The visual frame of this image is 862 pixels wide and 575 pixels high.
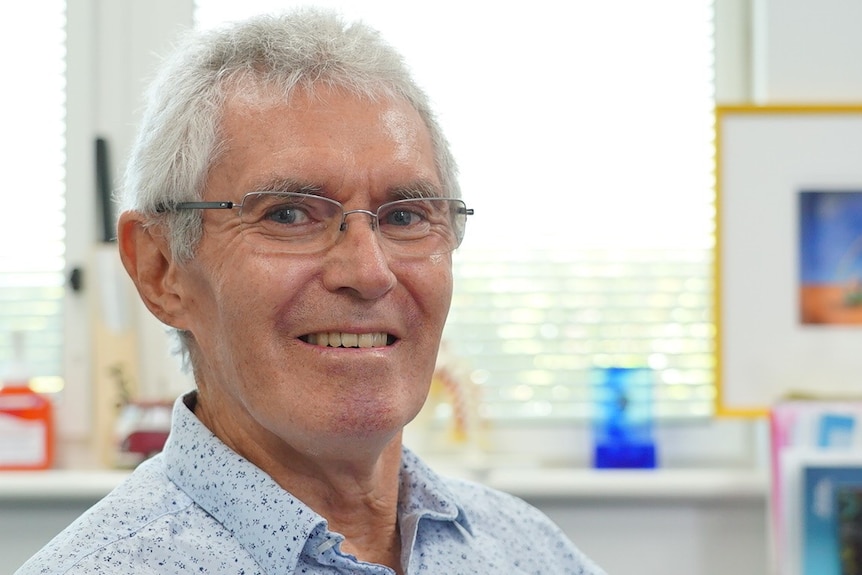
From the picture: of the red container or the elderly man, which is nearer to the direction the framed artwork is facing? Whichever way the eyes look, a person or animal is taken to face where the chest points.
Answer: the elderly man

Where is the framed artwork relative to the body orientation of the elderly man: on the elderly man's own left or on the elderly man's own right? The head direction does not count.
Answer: on the elderly man's own left

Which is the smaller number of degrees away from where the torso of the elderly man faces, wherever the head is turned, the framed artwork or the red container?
the framed artwork

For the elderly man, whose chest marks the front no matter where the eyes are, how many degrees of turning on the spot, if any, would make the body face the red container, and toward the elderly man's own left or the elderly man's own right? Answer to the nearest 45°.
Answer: approximately 180°

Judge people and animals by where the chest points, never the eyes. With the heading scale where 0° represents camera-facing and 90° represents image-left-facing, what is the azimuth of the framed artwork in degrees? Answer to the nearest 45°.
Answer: approximately 0°

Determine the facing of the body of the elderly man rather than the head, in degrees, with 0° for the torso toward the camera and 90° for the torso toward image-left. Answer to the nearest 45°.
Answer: approximately 315°

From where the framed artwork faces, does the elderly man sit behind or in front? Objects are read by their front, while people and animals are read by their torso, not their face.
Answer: in front

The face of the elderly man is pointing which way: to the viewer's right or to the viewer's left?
to the viewer's right
